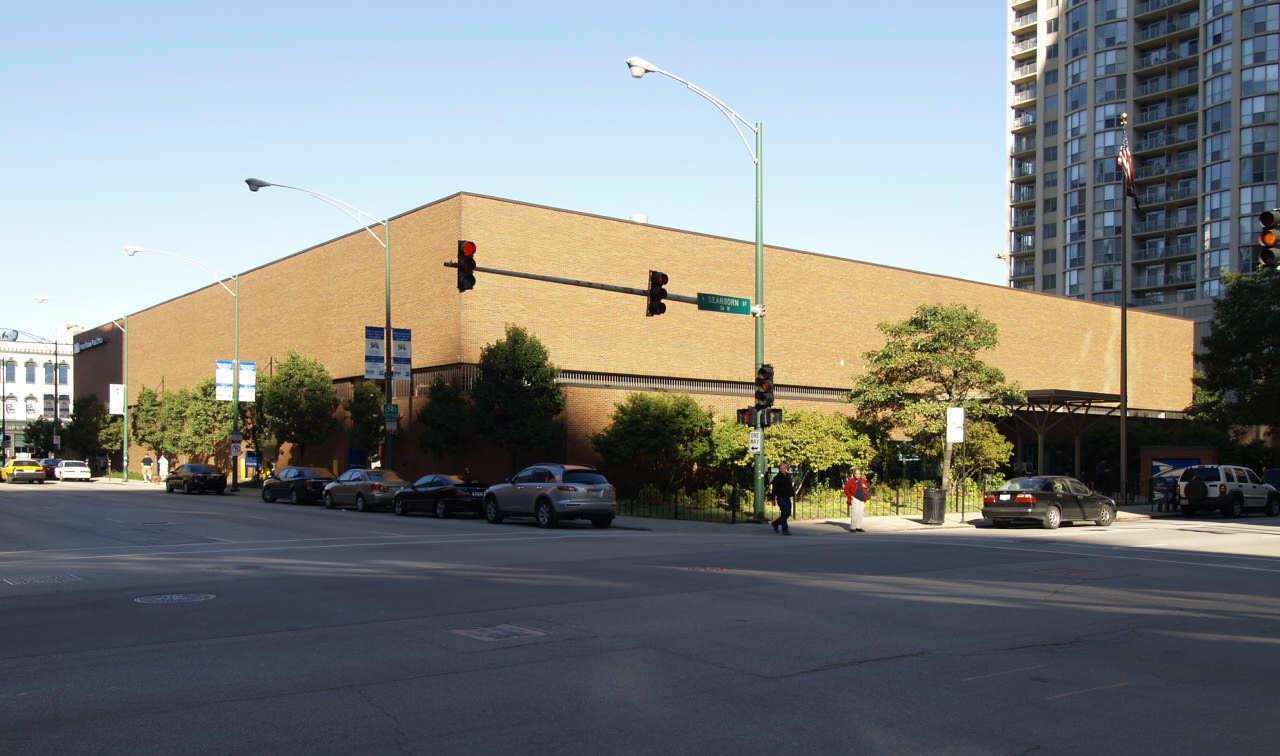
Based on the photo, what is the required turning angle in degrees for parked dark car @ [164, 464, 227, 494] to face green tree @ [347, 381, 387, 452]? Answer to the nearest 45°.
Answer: approximately 180°

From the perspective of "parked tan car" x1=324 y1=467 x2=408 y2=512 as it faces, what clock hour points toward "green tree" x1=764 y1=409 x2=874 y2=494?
The green tree is roughly at 5 o'clock from the parked tan car.

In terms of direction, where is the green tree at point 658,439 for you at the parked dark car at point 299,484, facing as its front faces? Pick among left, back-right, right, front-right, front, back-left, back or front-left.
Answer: back

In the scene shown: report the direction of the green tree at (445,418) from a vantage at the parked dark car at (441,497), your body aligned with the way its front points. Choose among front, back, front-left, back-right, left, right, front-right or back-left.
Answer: front-right

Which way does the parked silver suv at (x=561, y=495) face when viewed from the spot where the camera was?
facing away from the viewer and to the left of the viewer
